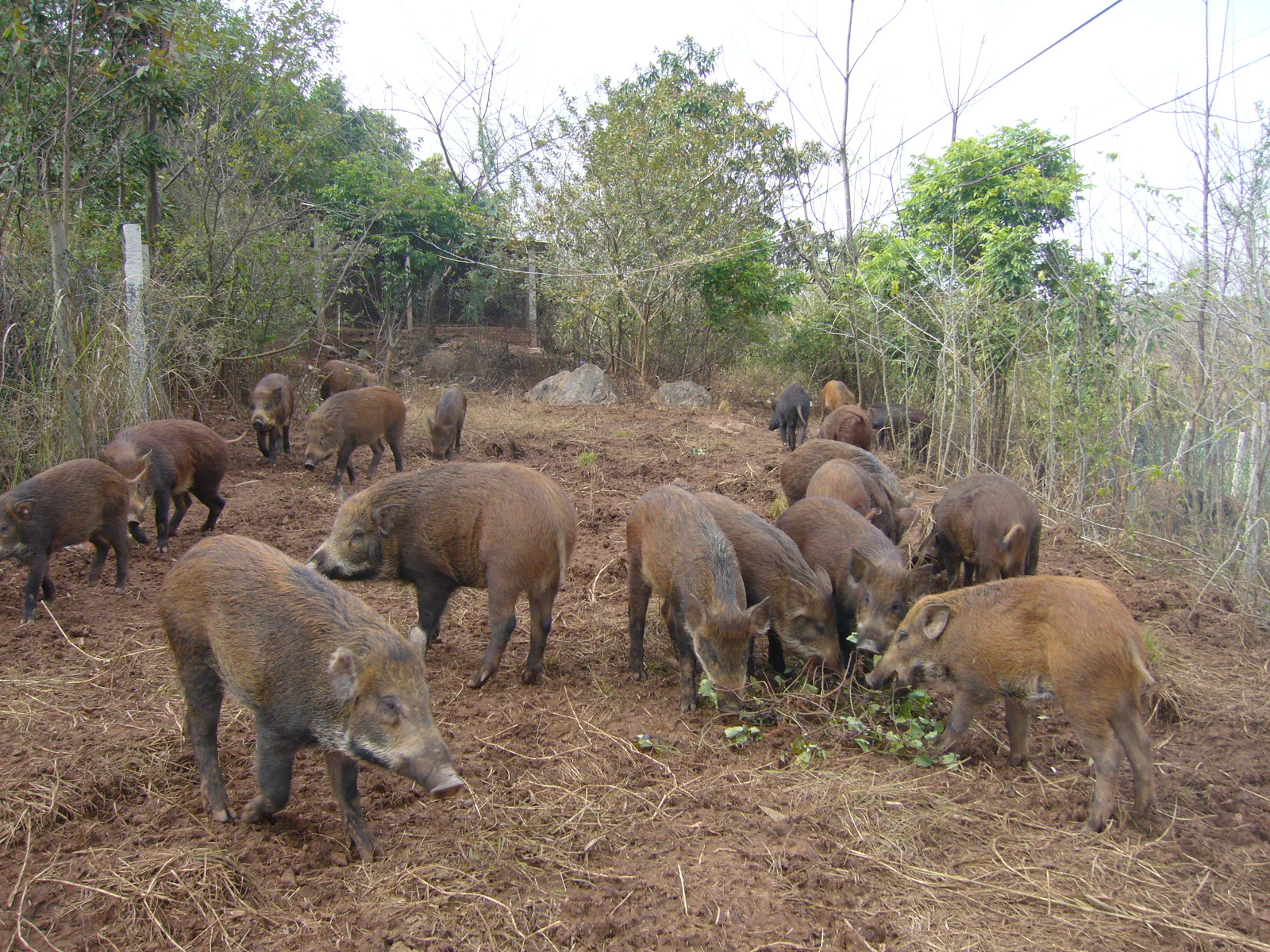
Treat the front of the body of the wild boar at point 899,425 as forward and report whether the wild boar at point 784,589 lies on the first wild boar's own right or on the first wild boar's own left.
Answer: on the first wild boar's own left

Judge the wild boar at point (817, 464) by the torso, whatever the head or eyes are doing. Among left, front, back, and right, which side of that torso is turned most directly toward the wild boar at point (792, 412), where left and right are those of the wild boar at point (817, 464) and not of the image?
left

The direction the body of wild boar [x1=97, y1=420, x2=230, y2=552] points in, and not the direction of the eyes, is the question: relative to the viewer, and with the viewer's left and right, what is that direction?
facing the viewer and to the left of the viewer

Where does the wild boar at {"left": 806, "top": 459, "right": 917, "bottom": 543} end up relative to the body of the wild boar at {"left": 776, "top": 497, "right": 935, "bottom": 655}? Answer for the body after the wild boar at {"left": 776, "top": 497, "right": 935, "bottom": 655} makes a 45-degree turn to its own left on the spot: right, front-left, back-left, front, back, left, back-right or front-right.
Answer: left

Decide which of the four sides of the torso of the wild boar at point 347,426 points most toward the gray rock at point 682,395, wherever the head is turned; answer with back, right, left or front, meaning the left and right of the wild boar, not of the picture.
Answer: back

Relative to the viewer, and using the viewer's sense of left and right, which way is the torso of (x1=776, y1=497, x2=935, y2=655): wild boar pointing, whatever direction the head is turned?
facing the viewer and to the right of the viewer

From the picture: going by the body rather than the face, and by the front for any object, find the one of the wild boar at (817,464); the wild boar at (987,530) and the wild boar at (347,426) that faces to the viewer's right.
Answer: the wild boar at (817,464)

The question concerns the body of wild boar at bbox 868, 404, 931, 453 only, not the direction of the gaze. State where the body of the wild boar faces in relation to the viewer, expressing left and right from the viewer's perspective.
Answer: facing to the left of the viewer
